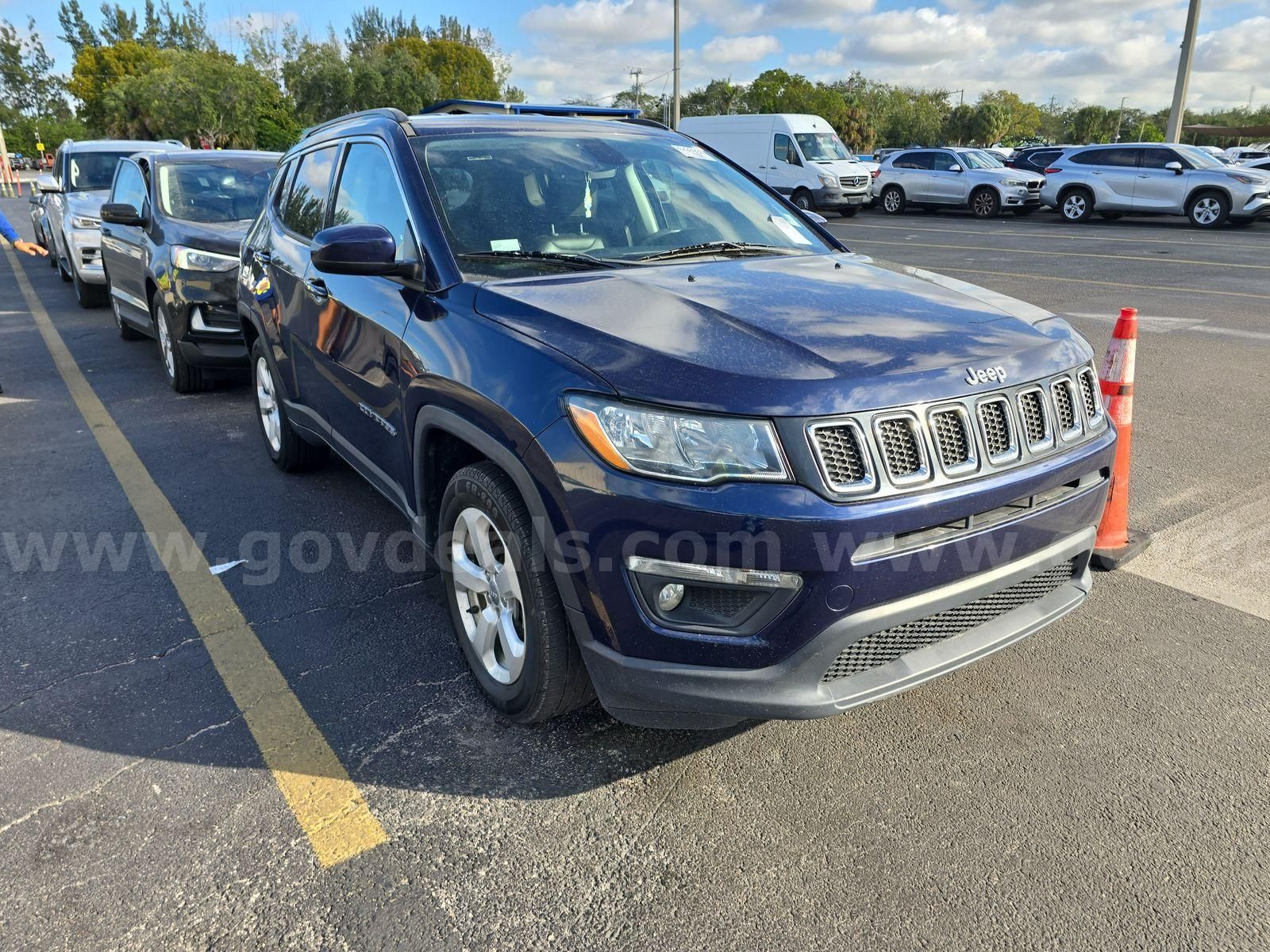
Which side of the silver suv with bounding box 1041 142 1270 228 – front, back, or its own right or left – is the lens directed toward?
right

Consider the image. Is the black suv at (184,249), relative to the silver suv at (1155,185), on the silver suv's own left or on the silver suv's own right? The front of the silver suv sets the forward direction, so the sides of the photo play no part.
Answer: on the silver suv's own right

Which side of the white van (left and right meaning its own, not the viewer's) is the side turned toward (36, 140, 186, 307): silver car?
right

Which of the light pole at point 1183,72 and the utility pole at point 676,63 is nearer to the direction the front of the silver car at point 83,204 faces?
the light pole

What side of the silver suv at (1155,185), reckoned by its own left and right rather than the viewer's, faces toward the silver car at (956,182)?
back

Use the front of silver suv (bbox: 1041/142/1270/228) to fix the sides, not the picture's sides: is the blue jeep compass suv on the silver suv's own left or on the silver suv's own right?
on the silver suv's own right

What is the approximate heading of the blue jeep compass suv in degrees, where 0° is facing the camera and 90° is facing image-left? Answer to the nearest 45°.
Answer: approximately 315°

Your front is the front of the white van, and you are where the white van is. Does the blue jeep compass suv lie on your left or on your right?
on your right

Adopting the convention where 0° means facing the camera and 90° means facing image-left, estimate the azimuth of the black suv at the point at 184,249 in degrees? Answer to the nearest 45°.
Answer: approximately 315°

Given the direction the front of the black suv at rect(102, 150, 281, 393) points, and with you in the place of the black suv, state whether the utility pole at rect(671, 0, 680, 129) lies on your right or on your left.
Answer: on your left
